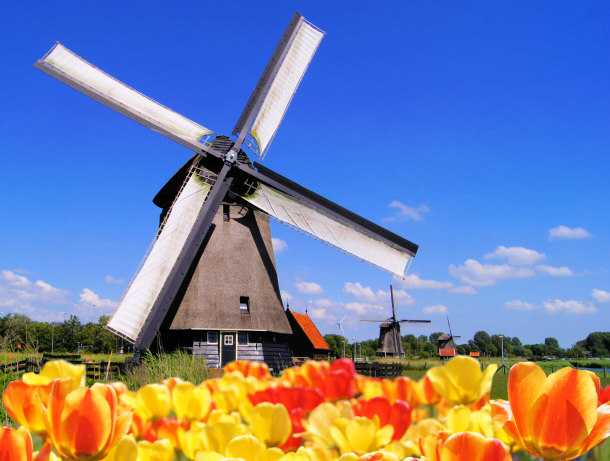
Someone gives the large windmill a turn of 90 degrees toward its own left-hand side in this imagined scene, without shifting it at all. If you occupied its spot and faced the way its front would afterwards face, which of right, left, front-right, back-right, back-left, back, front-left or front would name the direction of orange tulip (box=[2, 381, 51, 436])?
right

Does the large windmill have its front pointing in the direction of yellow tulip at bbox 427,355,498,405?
yes

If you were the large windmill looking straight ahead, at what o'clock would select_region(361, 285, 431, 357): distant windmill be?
The distant windmill is roughly at 7 o'clock from the large windmill.

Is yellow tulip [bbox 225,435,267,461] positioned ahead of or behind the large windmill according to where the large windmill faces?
ahead

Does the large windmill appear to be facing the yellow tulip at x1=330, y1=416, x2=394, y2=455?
yes

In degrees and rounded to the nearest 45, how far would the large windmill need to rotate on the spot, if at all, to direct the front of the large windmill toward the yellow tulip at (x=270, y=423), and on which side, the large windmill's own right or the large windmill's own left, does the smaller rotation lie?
0° — it already faces it

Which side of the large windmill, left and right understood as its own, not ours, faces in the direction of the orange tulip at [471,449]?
front

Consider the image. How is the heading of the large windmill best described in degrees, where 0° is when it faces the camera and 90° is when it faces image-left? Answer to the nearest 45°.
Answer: approximately 0°

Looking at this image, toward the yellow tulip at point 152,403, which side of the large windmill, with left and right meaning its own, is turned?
front
